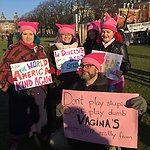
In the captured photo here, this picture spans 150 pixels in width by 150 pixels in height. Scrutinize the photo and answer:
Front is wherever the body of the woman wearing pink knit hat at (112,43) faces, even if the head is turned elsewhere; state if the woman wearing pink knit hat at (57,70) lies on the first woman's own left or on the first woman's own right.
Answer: on the first woman's own right

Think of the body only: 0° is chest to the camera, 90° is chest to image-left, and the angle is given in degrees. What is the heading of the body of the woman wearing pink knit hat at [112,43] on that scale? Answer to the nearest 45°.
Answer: approximately 45°
